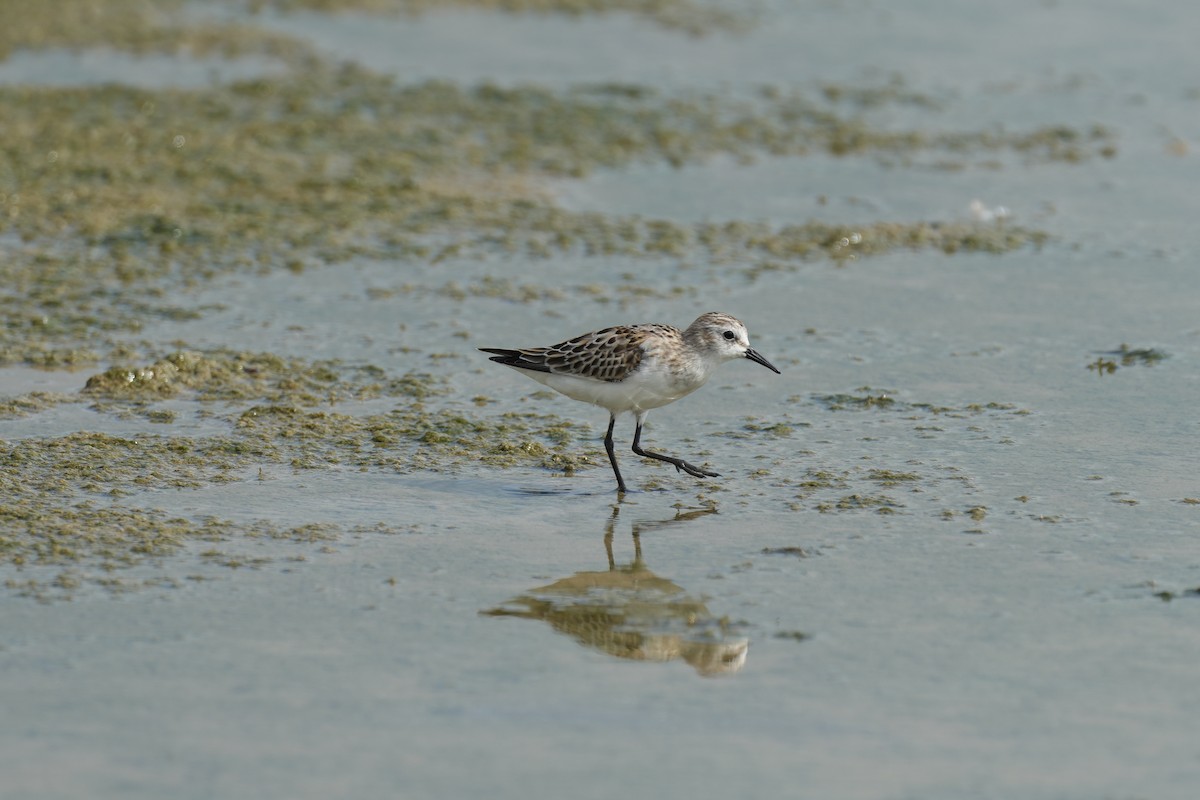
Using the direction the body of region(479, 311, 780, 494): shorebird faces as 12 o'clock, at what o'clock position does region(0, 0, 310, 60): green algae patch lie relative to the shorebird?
The green algae patch is roughly at 8 o'clock from the shorebird.

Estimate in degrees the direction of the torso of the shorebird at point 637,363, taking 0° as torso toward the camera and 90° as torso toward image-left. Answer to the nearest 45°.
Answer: approximately 270°

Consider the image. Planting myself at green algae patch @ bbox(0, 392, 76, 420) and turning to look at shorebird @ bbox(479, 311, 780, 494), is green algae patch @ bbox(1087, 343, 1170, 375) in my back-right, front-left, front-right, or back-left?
front-left

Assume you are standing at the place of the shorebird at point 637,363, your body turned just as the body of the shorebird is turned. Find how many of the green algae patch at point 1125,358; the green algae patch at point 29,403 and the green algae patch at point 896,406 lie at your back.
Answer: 1

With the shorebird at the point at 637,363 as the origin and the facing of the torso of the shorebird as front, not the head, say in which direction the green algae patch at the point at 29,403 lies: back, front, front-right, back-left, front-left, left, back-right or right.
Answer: back

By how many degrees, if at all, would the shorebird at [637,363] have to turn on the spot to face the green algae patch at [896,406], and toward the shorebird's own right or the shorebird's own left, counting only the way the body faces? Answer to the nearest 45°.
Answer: approximately 45° to the shorebird's own left

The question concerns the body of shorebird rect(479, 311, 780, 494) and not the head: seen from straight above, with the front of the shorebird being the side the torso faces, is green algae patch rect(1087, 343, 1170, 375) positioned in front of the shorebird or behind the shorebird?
in front

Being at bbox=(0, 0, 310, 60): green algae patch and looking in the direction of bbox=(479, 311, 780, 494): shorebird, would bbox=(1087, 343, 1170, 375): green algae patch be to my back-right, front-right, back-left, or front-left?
front-left
